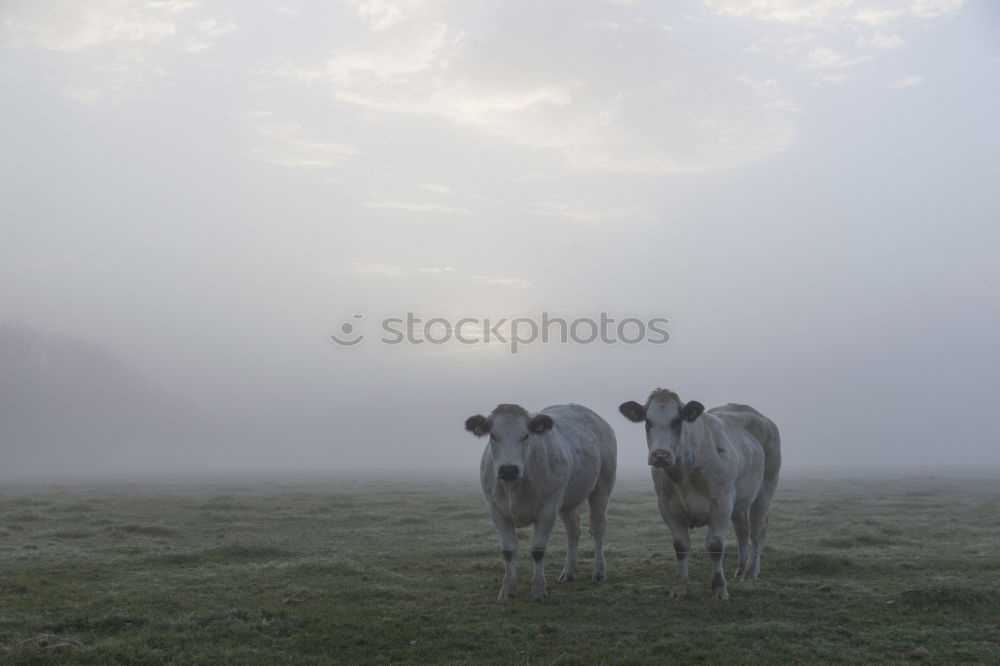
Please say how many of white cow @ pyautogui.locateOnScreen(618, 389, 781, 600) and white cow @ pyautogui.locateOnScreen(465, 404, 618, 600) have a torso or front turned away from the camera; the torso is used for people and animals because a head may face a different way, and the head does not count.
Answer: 0

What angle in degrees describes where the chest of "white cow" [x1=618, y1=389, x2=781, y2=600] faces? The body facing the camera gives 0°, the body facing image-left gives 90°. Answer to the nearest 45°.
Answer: approximately 45°

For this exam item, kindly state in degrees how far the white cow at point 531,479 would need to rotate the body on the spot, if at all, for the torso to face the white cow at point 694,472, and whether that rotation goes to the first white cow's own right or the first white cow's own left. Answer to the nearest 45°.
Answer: approximately 135° to the first white cow's own left

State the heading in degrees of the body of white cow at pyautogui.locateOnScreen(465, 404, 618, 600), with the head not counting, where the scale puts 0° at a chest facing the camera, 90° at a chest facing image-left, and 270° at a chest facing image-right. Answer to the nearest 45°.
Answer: approximately 45°

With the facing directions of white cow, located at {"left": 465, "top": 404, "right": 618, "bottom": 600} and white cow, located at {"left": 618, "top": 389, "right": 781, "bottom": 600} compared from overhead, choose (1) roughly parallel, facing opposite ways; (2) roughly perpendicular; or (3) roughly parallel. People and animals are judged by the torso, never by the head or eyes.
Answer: roughly parallel

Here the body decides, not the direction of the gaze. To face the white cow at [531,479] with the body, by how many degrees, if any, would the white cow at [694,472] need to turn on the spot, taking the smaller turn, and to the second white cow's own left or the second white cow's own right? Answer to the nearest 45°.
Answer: approximately 45° to the second white cow's own right
